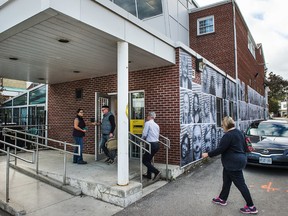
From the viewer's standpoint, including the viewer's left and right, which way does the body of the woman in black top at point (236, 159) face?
facing away from the viewer and to the left of the viewer

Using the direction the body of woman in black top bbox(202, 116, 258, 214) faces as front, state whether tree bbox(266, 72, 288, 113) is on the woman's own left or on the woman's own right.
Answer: on the woman's own right

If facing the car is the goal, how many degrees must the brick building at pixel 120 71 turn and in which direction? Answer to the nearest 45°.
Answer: approximately 135° to its left

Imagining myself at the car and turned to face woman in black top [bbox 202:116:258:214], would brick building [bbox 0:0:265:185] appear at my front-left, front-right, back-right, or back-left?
front-right

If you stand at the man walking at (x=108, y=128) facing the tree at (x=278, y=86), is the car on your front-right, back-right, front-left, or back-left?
front-right
